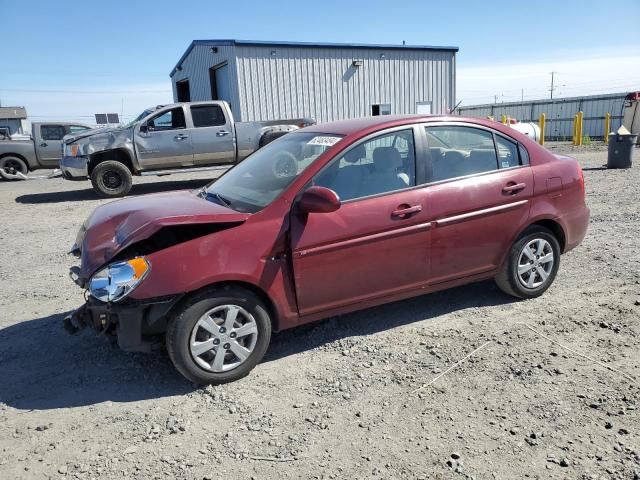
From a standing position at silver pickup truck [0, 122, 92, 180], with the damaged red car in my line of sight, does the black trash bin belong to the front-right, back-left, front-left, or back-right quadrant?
front-left

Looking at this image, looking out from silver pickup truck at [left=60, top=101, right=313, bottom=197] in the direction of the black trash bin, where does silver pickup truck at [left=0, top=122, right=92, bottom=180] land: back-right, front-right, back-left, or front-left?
back-left

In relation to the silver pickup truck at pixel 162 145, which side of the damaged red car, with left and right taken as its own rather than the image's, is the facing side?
right

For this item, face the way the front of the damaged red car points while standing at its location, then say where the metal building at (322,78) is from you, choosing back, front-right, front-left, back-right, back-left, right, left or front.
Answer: back-right

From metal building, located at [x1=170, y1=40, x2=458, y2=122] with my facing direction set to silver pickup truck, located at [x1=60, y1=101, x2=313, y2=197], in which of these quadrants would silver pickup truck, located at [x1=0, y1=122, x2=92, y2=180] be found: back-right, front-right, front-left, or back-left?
front-right

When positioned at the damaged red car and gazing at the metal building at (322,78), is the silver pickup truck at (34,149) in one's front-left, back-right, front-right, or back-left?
front-left

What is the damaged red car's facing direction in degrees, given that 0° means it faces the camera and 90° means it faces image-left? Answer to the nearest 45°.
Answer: approximately 45°

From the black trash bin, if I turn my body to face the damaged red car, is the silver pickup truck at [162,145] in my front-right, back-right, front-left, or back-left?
front-right

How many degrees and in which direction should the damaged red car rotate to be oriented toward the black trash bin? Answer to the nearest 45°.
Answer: approximately 180°

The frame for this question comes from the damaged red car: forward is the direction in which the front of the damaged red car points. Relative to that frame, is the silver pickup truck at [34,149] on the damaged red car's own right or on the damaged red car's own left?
on the damaged red car's own right
